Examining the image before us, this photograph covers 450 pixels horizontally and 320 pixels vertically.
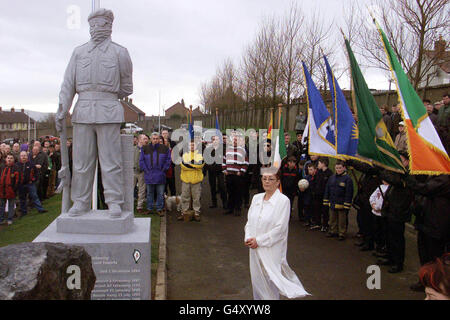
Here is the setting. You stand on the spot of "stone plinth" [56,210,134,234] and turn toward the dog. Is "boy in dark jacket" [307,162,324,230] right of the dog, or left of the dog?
right

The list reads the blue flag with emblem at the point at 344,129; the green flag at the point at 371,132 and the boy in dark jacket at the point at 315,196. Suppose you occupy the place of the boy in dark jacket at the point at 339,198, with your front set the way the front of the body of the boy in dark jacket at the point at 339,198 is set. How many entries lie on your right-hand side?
1

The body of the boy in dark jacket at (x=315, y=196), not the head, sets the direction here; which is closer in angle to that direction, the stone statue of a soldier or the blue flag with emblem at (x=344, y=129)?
the stone statue of a soldier

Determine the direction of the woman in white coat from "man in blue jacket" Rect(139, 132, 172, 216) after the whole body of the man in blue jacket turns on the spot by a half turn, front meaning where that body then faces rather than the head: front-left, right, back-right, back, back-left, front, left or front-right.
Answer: back

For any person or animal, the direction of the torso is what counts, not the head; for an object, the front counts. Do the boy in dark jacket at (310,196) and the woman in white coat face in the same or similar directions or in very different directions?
same or similar directions

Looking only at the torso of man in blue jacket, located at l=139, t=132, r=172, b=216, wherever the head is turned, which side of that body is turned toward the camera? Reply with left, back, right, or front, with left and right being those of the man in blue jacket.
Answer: front

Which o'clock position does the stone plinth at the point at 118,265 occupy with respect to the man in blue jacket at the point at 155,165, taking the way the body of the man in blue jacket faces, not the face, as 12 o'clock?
The stone plinth is roughly at 12 o'clock from the man in blue jacket.

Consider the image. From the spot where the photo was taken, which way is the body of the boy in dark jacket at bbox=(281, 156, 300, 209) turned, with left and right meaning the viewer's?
facing the viewer

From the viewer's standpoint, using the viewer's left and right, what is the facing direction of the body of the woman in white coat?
facing the viewer and to the left of the viewer

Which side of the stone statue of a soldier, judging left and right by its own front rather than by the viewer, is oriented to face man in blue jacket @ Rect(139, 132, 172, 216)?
back

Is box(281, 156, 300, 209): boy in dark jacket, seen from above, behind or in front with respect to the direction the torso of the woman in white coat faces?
behind

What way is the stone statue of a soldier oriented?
toward the camera

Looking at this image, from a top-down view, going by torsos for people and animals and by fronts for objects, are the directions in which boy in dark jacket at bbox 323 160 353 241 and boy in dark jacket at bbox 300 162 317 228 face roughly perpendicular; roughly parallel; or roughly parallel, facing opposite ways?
roughly parallel

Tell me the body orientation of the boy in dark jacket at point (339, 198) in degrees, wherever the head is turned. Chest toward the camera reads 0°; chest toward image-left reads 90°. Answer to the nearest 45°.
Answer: approximately 45°

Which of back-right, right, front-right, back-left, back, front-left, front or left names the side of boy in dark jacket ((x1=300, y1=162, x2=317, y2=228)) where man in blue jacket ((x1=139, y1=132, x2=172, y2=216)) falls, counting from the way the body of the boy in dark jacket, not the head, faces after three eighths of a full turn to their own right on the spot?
left

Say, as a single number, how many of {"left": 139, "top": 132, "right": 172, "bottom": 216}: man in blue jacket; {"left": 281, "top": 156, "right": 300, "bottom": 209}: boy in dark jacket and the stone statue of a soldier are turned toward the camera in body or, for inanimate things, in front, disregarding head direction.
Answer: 3
